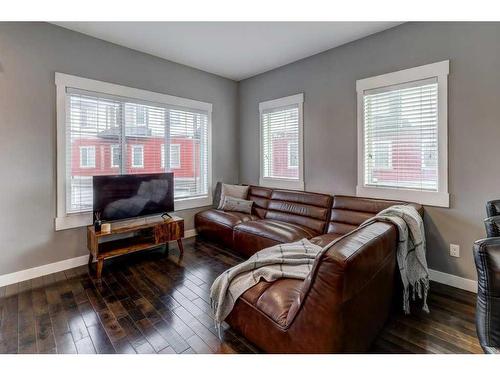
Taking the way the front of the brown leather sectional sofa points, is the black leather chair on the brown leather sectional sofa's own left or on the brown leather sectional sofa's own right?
on the brown leather sectional sofa's own left

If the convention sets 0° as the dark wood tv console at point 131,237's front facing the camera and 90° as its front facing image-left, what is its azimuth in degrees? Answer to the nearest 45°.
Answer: approximately 315°

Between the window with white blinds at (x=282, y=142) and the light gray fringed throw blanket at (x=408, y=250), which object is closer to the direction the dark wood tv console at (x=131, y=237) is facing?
the light gray fringed throw blanket
